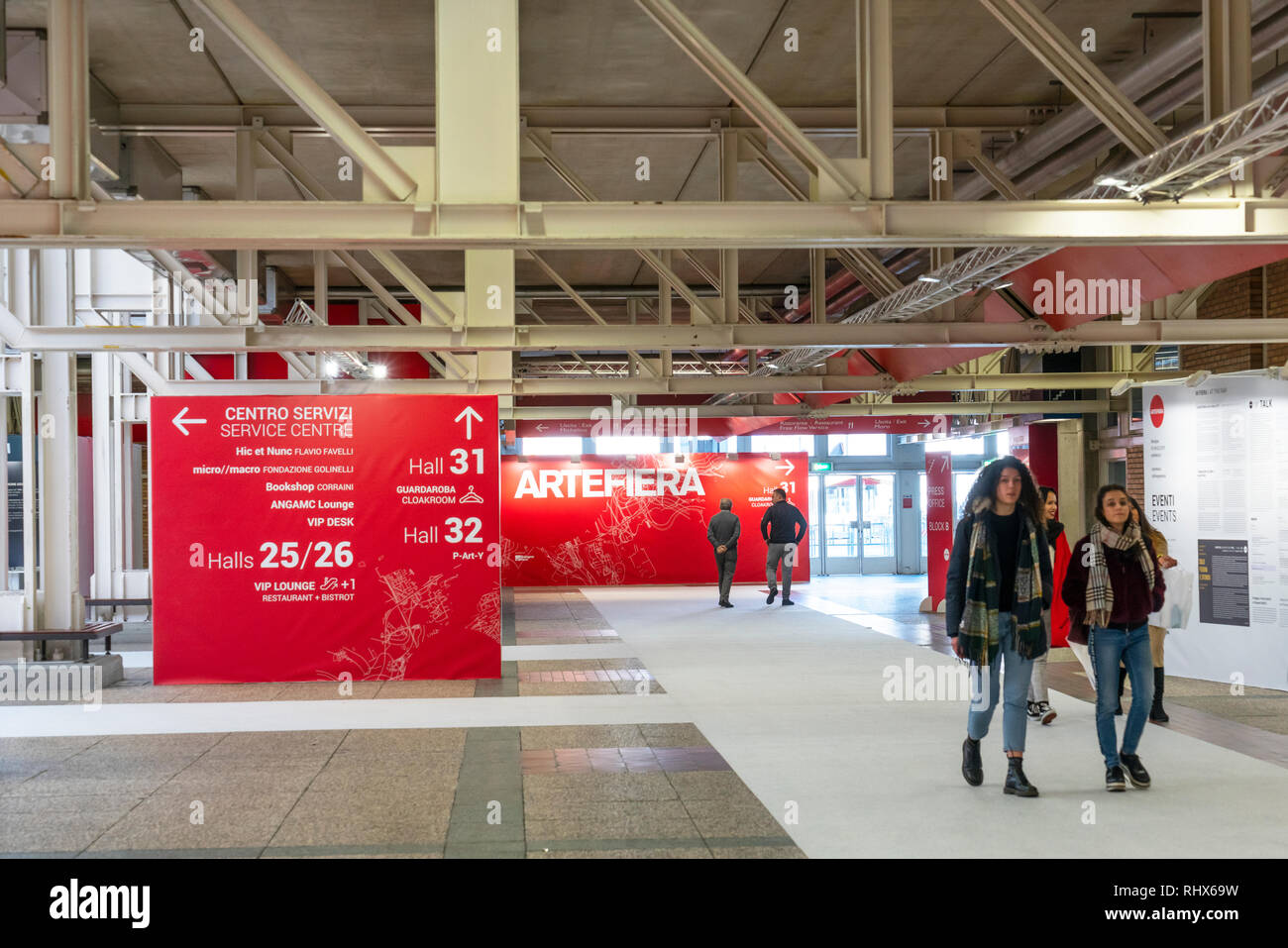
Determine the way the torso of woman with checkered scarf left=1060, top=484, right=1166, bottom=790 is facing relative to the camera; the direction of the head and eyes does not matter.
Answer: toward the camera

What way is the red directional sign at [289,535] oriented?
toward the camera

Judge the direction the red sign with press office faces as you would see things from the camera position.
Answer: facing the viewer

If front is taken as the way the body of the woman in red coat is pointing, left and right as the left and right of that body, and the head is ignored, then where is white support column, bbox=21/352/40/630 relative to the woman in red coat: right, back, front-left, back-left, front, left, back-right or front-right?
back-right

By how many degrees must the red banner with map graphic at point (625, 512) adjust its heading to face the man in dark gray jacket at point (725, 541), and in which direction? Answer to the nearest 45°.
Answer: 0° — it already faces them

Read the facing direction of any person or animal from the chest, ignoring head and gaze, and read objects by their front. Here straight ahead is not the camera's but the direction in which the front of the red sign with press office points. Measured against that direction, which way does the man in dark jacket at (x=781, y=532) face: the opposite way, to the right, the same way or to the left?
the opposite way

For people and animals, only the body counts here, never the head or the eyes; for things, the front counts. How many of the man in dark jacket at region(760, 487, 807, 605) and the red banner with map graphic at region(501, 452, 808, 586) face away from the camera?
1

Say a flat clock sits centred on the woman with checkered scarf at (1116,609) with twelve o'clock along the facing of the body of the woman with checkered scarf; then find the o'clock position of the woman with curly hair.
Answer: The woman with curly hair is roughly at 2 o'clock from the woman with checkered scarf.

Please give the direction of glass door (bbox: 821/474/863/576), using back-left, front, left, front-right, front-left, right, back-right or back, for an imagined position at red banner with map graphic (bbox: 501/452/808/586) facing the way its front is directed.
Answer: back-left

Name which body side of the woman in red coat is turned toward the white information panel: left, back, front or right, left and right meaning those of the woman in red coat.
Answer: left

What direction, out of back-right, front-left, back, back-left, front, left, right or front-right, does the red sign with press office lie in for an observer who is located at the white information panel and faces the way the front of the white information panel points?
right

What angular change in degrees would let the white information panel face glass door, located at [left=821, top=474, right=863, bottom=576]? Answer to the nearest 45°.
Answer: approximately 90° to its right

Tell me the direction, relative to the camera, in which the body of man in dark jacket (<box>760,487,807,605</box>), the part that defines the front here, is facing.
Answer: away from the camera

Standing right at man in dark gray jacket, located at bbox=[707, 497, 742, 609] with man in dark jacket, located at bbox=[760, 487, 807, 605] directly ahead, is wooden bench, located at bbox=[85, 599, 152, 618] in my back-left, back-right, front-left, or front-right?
back-right
